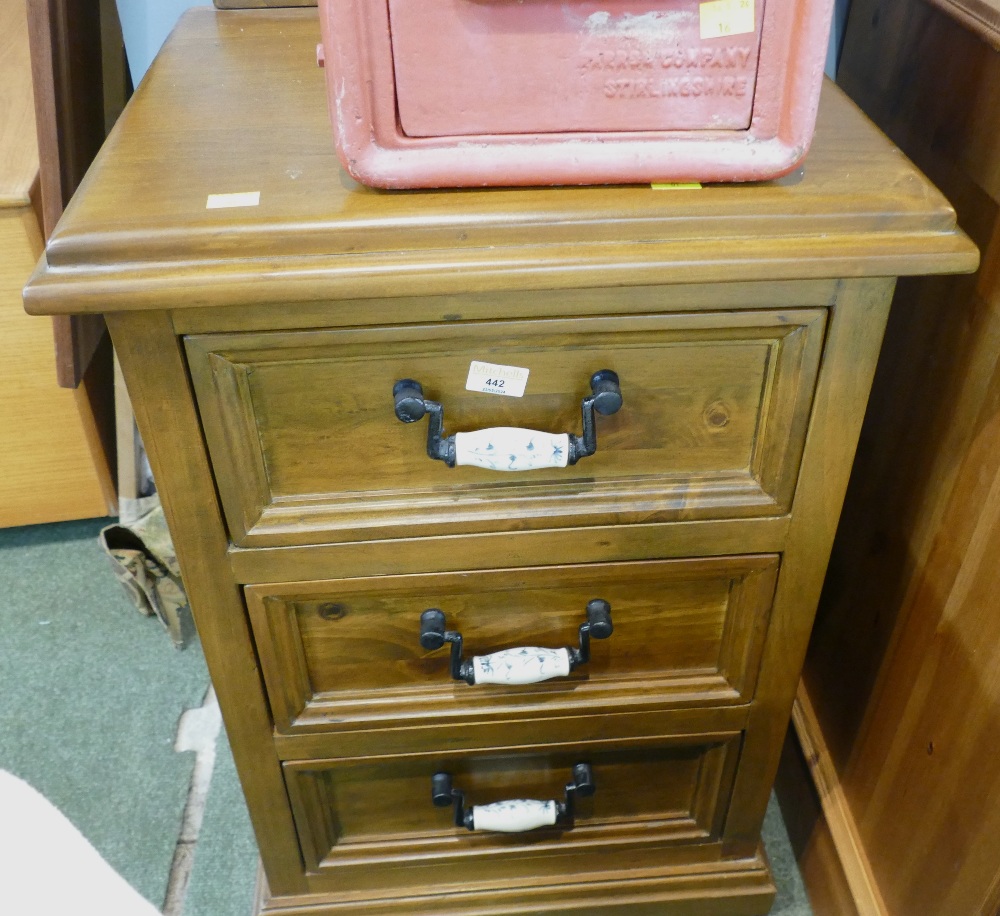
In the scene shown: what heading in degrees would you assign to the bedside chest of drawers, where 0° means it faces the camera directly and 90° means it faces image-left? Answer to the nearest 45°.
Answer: approximately 0°

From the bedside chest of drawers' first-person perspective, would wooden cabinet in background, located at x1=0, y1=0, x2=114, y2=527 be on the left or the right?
on its right
